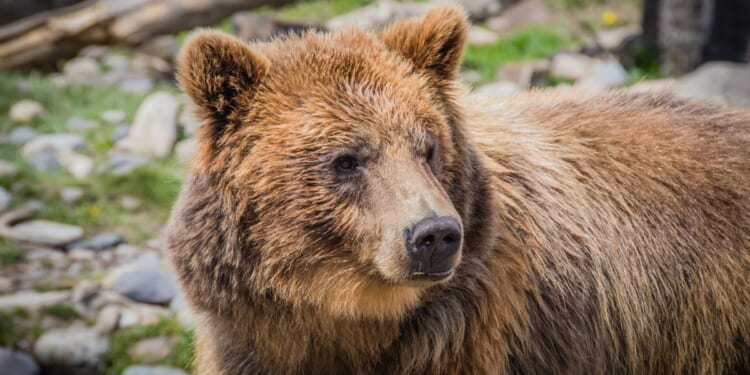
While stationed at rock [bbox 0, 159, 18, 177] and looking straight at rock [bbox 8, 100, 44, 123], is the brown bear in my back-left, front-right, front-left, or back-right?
back-right

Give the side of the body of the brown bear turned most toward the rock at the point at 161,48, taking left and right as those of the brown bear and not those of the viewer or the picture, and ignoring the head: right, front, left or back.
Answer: right

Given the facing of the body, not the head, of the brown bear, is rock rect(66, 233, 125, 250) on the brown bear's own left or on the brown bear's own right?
on the brown bear's own right

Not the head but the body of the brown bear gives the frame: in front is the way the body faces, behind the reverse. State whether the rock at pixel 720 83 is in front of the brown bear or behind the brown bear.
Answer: behind

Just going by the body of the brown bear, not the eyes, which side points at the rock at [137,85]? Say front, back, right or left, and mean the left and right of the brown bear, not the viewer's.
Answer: right

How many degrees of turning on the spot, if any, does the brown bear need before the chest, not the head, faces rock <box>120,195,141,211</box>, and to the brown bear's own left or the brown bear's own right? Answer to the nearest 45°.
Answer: approximately 90° to the brown bear's own right

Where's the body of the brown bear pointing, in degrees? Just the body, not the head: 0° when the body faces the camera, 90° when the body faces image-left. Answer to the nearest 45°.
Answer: approximately 45°

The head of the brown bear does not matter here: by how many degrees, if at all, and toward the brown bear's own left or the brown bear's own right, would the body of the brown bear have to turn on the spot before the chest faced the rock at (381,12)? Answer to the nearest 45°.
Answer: approximately 135° to the brown bear's own right

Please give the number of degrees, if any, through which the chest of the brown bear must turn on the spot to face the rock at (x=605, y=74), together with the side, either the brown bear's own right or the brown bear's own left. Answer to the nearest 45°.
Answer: approximately 135° to the brown bear's own right

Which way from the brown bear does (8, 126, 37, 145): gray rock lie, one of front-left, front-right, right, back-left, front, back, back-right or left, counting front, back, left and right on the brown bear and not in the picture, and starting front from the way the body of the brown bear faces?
right

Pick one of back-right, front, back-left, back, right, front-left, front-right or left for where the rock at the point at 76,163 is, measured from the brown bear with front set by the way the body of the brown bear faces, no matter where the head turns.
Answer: right
